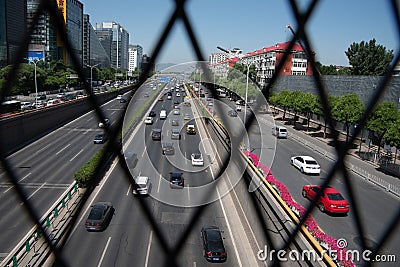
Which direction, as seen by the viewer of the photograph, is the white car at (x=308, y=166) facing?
facing away from the viewer and to the left of the viewer

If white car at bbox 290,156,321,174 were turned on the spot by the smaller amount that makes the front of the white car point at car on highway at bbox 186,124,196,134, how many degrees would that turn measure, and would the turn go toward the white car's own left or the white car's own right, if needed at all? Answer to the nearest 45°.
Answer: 0° — it already faces it

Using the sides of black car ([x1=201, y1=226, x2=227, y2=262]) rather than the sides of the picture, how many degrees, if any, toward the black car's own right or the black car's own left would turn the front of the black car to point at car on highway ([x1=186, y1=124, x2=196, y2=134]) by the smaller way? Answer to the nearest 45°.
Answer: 0° — it already faces it

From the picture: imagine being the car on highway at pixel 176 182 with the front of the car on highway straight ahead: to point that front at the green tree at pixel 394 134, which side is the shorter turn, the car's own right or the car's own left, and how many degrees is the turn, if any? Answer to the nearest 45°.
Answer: approximately 90° to the car's own right

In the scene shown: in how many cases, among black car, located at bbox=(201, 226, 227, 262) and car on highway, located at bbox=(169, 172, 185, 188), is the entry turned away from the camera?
2

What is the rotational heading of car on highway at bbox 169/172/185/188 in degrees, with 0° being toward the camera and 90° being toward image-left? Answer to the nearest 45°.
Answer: approximately 180°

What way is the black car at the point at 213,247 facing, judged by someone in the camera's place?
facing away from the viewer

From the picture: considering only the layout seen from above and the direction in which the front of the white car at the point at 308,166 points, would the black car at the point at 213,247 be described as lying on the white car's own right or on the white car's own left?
on the white car's own left

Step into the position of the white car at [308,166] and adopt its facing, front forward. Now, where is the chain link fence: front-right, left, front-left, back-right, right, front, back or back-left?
back-left
